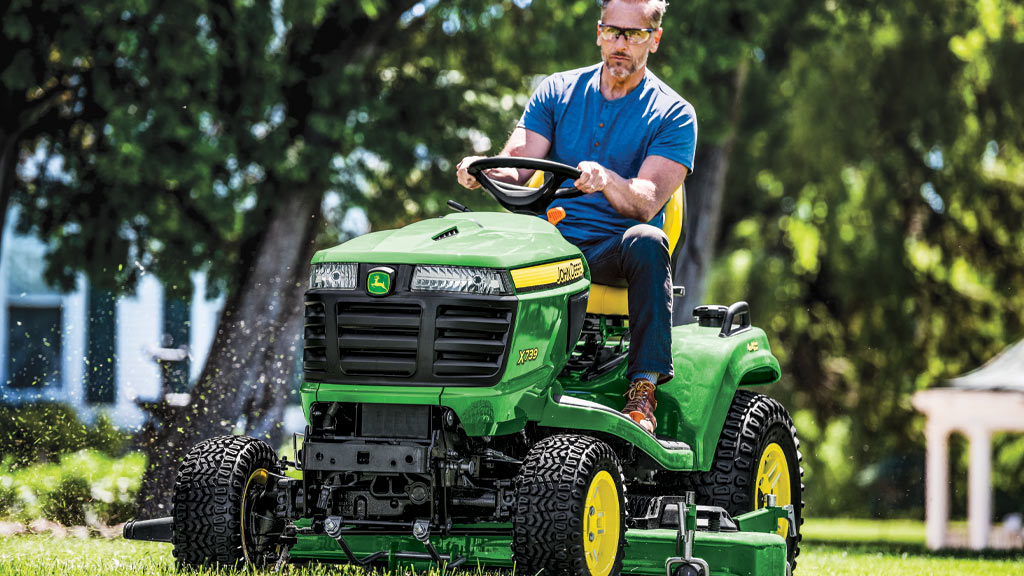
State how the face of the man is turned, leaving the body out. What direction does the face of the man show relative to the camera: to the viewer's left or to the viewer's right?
to the viewer's left

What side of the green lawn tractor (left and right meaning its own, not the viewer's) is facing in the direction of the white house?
right

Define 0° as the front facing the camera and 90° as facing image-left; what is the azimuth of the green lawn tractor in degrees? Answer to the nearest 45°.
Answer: approximately 45°

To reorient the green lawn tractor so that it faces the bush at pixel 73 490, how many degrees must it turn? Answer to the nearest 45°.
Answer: approximately 90° to its right

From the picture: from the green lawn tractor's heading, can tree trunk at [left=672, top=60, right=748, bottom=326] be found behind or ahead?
behind

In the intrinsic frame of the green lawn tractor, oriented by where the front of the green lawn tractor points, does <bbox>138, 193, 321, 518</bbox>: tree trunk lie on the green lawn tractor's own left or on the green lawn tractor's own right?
on the green lawn tractor's own right
